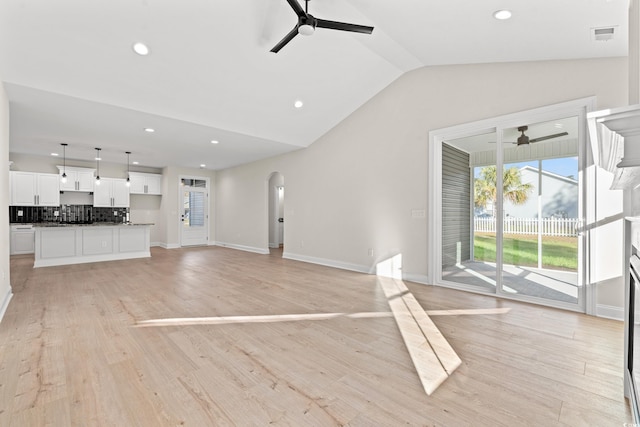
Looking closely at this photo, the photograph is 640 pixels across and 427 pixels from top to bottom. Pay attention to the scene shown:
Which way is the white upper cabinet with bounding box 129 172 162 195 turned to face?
toward the camera

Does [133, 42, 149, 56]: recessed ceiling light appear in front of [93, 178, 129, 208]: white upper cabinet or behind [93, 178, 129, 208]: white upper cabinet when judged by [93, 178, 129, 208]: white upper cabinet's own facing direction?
in front

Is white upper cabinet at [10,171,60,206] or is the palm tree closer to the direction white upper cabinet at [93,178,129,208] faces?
the palm tree

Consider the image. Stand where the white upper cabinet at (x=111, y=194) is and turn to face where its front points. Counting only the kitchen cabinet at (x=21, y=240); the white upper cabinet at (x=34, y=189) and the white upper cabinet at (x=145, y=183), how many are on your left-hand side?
1

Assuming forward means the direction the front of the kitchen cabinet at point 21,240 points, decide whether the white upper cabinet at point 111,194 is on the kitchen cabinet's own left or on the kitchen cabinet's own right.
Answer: on the kitchen cabinet's own left

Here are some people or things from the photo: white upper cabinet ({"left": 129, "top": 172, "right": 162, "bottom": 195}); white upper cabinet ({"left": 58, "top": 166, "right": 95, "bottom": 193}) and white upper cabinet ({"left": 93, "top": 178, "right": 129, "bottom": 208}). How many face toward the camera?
3

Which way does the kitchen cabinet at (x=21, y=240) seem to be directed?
toward the camera
